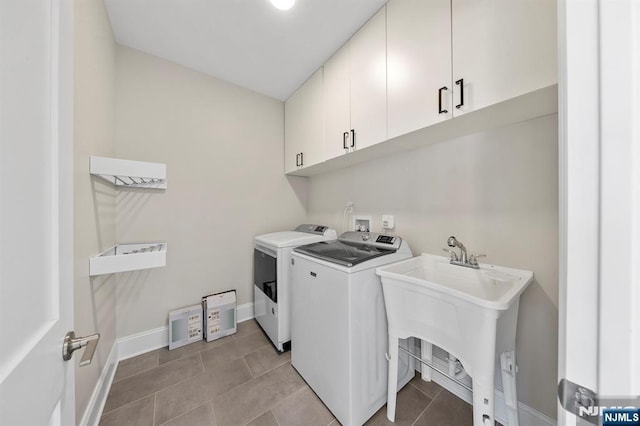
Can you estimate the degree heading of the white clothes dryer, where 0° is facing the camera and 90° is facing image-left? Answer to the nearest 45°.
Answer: approximately 45°

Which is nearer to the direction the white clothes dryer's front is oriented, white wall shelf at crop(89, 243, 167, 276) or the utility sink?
the white wall shelf

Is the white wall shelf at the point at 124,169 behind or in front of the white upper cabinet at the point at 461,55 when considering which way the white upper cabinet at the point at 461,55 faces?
in front

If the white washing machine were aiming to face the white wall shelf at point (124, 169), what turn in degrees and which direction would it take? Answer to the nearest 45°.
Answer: approximately 45° to its right

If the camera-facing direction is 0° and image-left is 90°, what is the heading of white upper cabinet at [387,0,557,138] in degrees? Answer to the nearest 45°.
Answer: approximately 45°

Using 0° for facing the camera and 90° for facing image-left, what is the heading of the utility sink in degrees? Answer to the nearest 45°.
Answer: approximately 45°
